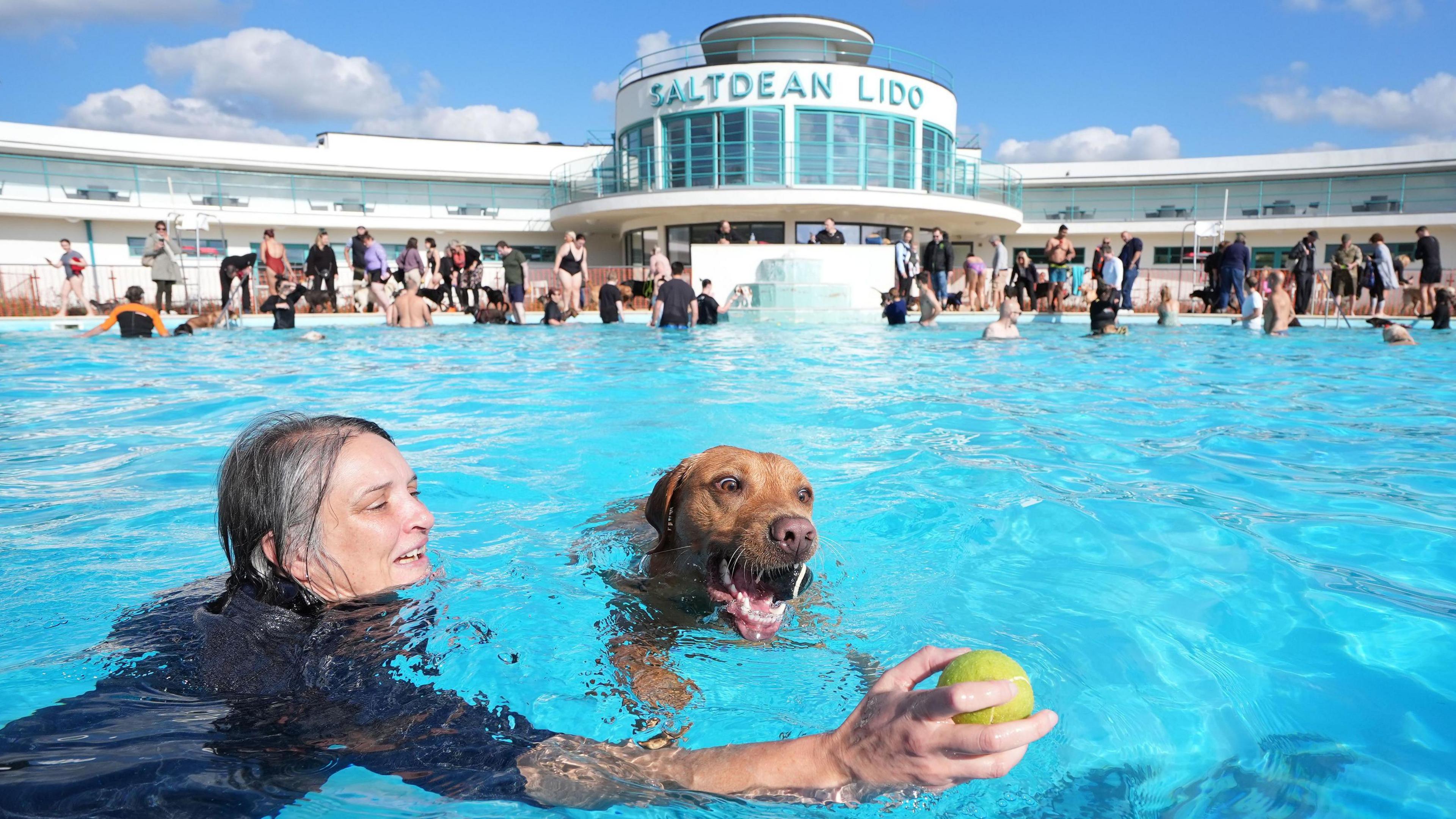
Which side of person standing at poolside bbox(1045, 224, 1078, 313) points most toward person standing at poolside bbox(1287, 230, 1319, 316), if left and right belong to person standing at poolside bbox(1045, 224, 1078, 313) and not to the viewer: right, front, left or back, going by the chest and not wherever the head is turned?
left

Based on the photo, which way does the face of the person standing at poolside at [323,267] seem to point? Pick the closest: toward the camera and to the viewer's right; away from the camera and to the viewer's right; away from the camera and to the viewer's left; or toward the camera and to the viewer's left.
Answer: toward the camera and to the viewer's right

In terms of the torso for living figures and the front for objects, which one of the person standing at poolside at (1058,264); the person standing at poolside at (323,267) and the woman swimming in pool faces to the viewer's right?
the woman swimming in pool

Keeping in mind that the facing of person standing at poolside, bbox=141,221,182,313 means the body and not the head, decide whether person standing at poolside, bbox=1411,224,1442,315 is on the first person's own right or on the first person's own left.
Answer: on the first person's own left

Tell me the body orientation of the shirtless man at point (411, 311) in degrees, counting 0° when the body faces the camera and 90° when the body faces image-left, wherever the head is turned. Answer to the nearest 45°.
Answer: approximately 180°

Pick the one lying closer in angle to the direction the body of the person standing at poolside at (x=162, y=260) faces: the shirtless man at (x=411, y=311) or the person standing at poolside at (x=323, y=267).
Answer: the shirtless man

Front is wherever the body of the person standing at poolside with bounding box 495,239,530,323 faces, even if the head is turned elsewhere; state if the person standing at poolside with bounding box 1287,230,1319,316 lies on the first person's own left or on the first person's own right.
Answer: on the first person's own left

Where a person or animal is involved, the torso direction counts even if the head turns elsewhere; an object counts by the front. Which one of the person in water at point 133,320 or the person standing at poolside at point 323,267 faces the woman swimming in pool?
the person standing at poolside

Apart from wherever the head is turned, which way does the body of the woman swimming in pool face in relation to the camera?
to the viewer's right

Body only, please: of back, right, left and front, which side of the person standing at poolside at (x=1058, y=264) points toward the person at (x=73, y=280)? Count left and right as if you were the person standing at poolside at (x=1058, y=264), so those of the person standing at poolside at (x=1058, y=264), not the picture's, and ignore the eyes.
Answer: right

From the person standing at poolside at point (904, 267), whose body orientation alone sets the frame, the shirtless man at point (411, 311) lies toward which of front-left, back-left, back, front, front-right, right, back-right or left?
right
